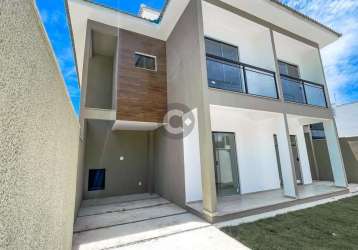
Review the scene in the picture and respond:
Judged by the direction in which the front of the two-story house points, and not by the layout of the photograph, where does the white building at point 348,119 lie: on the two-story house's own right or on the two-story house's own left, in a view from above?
on the two-story house's own left

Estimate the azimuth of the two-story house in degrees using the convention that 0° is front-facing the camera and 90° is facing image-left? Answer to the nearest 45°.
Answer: approximately 315°
